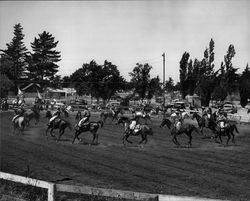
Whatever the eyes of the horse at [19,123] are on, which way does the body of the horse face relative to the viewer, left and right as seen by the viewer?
facing away from the viewer and to the left of the viewer

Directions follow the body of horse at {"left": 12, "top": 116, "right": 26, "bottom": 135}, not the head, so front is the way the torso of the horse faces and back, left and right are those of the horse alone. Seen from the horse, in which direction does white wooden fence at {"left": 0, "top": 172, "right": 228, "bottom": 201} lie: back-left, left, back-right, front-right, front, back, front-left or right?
back-left
